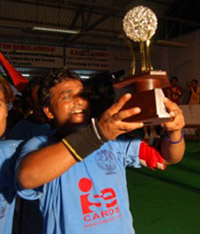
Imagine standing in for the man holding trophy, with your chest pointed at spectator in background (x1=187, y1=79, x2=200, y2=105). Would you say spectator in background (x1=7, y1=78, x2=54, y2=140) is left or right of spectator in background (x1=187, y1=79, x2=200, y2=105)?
left

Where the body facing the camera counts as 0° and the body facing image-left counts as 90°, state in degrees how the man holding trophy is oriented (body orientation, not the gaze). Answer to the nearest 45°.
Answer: approximately 315°

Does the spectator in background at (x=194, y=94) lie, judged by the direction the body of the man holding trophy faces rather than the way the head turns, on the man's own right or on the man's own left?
on the man's own left

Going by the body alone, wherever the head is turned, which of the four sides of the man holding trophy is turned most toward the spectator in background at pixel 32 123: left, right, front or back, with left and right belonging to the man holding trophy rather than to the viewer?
back
